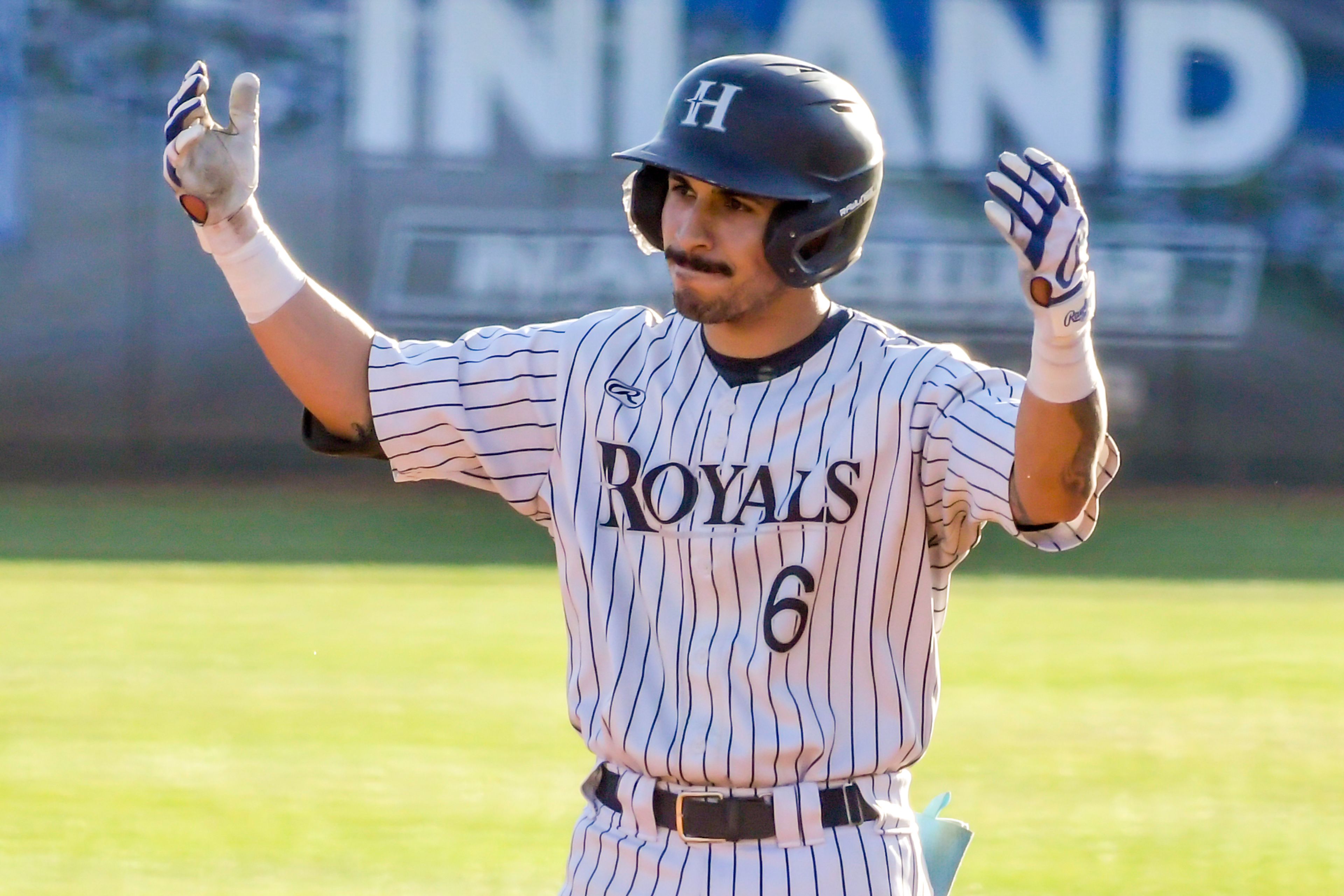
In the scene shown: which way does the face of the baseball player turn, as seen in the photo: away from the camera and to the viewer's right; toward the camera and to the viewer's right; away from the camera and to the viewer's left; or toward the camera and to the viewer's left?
toward the camera and to the viewer's left

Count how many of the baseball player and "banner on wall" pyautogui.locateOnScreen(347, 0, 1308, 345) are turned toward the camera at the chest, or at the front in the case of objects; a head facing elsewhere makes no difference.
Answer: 2

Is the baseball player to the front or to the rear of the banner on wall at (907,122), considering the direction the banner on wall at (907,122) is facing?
to the front

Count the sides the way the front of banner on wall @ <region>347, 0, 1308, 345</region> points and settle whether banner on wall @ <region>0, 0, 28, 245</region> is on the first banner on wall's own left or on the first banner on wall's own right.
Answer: on the first banner on wall's own right

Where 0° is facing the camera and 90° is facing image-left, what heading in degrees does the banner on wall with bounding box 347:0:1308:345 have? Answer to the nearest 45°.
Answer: approximately 0°

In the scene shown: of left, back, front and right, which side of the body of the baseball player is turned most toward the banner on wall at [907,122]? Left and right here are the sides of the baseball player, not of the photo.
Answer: back

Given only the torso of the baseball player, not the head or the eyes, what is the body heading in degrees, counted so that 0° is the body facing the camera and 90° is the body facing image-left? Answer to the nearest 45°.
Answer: approximately 0°

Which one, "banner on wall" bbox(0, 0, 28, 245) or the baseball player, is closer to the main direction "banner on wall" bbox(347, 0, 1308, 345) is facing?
the baseball player
